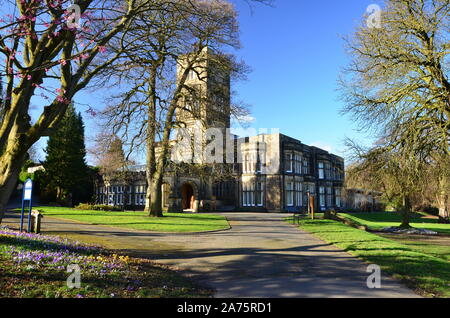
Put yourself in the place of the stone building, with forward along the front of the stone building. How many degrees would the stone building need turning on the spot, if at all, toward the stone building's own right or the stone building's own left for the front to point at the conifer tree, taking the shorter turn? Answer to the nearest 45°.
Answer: approximately 45° to the stone building's own right

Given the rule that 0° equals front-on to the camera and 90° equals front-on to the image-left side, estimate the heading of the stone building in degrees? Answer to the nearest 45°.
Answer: approximately 45°
